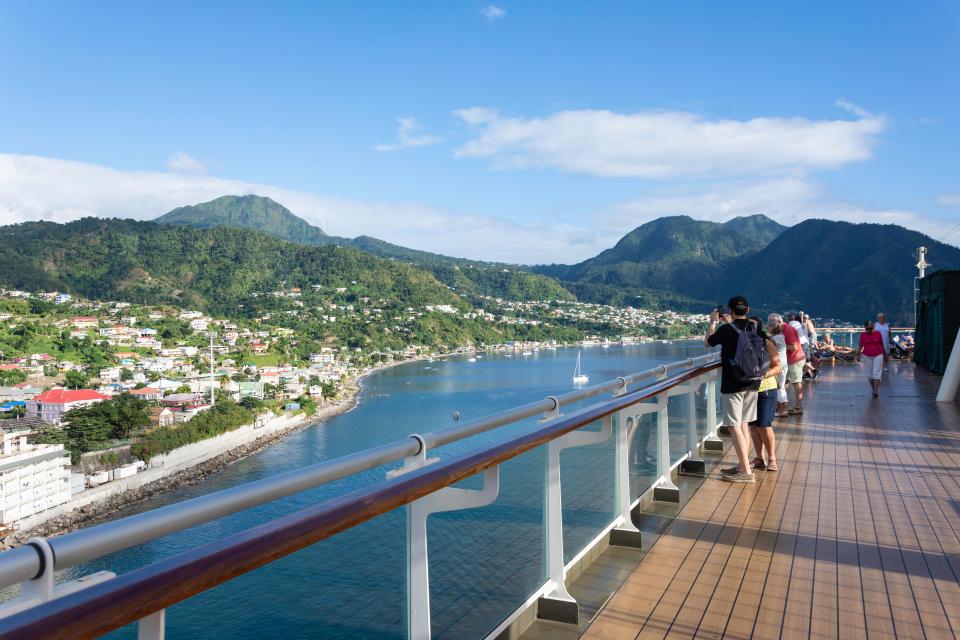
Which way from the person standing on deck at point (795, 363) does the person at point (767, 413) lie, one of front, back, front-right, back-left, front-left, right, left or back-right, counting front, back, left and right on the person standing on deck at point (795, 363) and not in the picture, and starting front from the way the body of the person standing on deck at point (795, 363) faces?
left

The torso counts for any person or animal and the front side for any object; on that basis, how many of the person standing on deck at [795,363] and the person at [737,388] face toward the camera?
0

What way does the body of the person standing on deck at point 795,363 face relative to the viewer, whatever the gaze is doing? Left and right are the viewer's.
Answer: facing to the left of the viewer

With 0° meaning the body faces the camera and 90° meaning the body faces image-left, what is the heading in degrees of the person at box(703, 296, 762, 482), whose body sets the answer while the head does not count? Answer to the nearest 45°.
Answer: approximately 135°

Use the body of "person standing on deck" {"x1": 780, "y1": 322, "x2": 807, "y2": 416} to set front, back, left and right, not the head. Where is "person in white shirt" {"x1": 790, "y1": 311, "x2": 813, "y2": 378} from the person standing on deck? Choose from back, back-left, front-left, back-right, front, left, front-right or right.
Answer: right

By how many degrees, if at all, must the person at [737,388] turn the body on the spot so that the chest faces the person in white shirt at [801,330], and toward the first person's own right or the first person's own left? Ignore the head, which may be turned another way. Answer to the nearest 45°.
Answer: approximately 45° to the first person's own right

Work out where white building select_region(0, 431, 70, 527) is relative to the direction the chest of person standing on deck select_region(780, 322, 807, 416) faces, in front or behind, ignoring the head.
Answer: in front

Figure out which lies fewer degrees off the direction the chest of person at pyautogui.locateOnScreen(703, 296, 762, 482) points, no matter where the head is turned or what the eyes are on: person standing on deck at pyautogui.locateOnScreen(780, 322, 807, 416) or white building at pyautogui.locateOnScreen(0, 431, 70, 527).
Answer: the white building

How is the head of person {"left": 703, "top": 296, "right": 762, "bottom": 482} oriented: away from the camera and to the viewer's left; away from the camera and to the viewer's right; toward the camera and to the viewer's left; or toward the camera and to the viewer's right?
away from the camera and to the viewer's left
